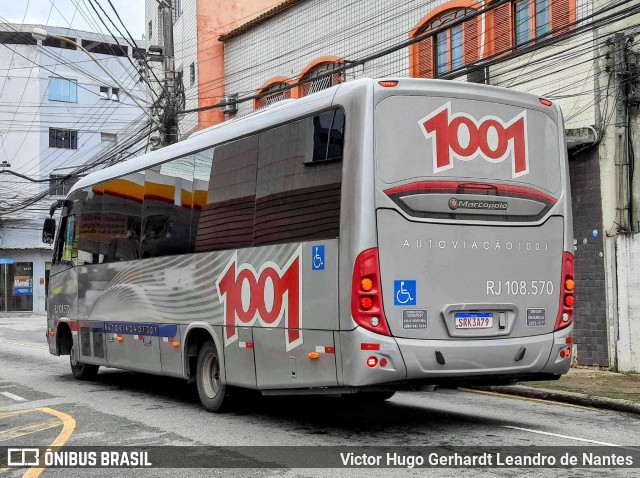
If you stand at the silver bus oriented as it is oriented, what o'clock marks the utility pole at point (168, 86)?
The utility pole is roughly at 1 o'clock from the silver bus.

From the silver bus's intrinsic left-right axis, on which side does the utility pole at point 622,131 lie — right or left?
on its right

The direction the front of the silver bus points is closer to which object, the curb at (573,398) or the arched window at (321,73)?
the arched window

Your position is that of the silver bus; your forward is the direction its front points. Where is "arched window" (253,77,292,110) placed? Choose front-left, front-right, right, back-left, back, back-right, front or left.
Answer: front-right

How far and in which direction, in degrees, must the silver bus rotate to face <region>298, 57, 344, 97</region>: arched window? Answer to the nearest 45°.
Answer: approximately 45° to its right

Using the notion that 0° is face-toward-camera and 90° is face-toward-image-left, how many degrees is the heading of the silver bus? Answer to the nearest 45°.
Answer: approximately 135°

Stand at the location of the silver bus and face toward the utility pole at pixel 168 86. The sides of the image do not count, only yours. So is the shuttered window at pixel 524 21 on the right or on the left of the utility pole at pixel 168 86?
right

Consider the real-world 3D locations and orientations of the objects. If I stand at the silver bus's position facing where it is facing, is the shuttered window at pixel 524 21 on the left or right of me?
on my right

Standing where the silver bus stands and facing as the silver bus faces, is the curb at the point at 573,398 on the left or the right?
on its right
